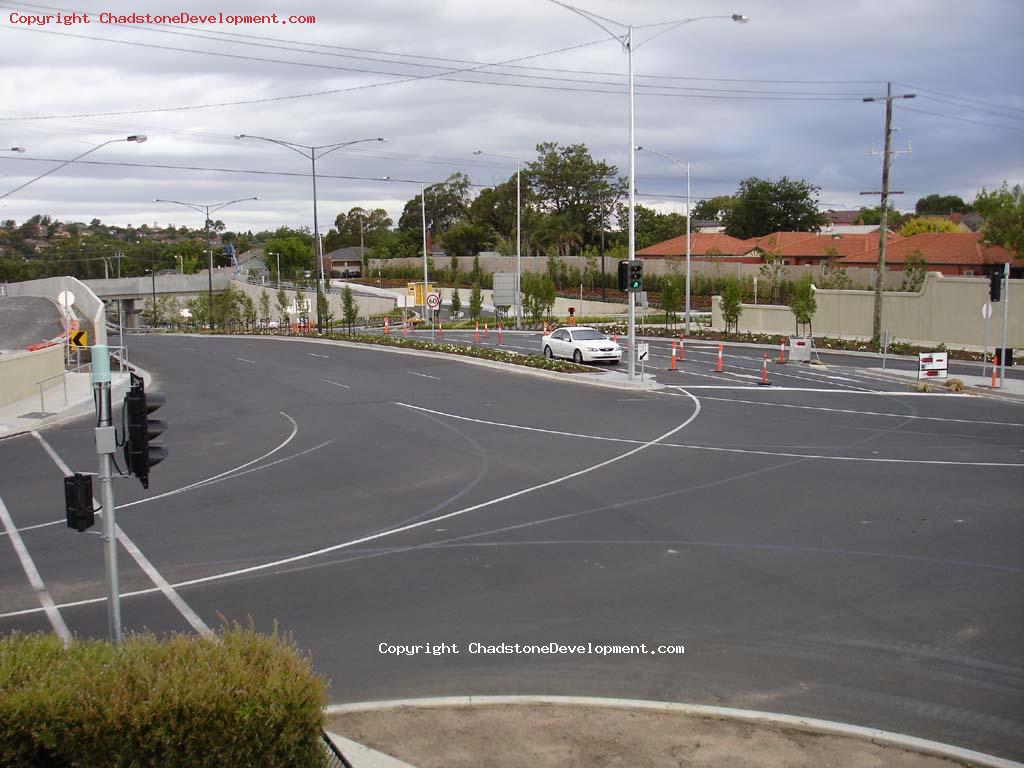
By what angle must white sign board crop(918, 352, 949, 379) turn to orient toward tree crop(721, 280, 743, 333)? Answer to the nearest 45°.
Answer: approximately 135° to its right

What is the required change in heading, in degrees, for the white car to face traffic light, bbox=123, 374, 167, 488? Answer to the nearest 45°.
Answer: approximately 45° to its right

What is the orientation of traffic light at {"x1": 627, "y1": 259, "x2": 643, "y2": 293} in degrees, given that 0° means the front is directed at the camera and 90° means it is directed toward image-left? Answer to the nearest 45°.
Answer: approximately 0°

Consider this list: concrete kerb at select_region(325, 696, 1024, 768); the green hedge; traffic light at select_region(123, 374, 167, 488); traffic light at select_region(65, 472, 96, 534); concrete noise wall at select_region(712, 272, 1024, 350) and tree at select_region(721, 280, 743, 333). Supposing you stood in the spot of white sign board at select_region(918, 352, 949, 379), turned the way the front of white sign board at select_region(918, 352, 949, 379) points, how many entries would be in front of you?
4

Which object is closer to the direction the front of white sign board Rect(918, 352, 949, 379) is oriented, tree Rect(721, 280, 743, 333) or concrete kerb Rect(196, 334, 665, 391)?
the concrete kerb

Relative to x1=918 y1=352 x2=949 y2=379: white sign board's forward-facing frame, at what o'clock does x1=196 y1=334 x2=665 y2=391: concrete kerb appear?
The concrete kerb is roughly at 3 o'clock from the white sign board.

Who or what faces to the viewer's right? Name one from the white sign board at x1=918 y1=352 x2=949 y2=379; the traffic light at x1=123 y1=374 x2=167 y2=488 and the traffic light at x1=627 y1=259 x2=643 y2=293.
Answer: the traffic light at x1=123 y1=374 x2=167 y2=488

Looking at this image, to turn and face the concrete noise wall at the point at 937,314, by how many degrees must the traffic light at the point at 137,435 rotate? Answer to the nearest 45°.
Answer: approximately 45° to its left

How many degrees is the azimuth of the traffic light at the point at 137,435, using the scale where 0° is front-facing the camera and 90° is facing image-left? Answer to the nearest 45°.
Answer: approximately 270°

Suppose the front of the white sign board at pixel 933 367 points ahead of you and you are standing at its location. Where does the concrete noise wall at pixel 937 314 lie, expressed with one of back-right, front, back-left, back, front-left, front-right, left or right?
back
